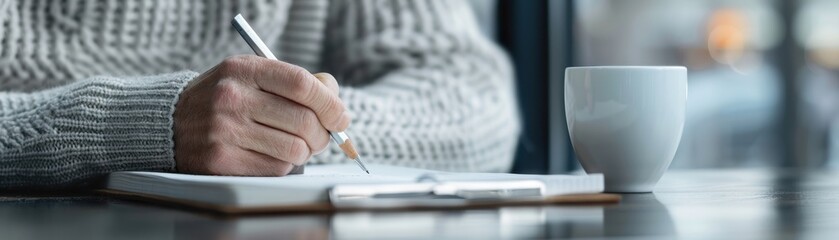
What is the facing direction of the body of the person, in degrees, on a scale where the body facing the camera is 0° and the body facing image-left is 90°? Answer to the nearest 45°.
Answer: approximately 0°

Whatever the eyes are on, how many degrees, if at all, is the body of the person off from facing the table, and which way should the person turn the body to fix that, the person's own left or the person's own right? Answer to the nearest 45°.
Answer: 0° — they already face it

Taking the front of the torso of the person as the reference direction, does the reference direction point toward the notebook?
yes

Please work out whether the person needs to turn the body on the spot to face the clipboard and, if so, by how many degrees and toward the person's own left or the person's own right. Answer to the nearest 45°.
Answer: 0° — they already face it
